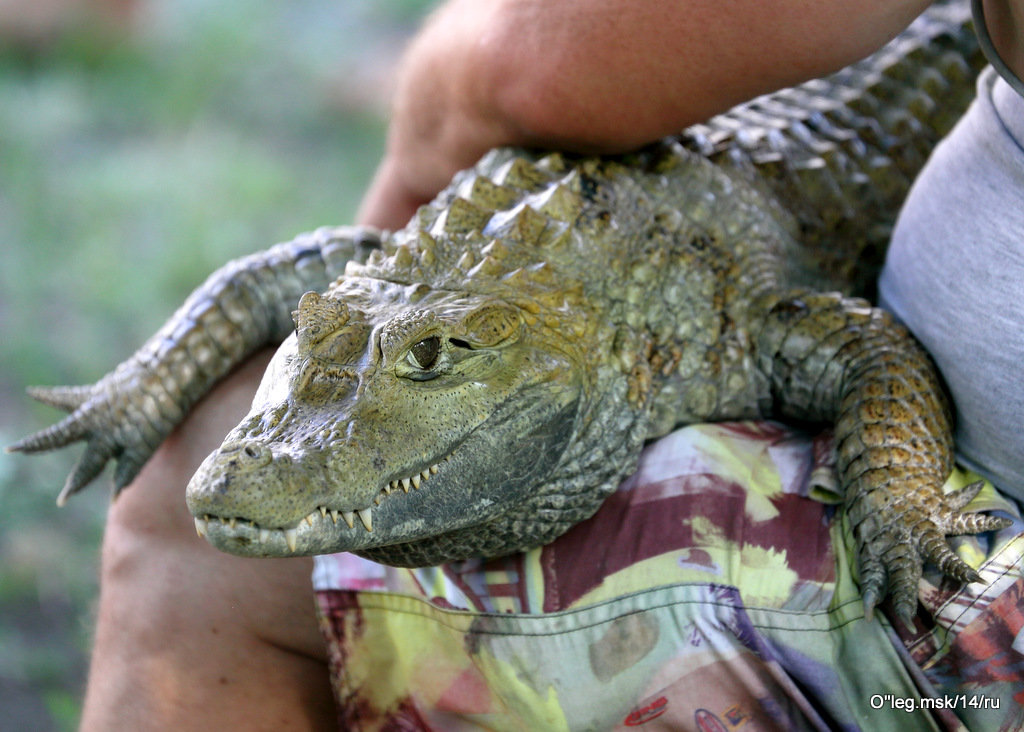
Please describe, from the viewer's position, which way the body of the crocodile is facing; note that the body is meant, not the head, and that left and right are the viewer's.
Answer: facing the viewer and to the left of the viewer
